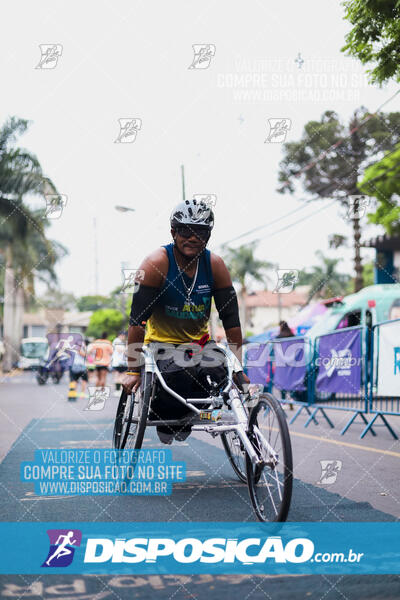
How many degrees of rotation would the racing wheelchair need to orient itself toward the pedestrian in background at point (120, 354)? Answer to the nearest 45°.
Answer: approximately 135° to its left

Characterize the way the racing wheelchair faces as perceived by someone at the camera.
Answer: facing the viewer and to the right of the viewer

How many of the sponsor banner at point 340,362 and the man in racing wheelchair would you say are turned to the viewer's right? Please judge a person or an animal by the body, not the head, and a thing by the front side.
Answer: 0

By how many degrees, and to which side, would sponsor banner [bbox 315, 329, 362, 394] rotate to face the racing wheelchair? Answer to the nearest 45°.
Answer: approximately 45° to its left

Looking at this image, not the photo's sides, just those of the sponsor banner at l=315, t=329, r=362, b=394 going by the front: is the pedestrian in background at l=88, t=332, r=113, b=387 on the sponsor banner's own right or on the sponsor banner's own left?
on the sponsor banner's own right

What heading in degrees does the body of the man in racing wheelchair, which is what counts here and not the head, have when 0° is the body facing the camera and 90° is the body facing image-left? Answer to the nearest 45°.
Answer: approximately 0°

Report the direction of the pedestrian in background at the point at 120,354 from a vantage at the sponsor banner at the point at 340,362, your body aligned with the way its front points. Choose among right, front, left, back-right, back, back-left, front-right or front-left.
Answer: right

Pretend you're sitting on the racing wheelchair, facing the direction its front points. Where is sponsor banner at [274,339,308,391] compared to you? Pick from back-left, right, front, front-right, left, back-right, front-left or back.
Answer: back-left

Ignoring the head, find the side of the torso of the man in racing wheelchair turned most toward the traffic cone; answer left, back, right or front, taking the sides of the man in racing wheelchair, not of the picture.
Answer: back

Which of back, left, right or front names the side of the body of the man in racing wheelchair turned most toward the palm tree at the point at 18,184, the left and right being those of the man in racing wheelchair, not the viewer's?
back

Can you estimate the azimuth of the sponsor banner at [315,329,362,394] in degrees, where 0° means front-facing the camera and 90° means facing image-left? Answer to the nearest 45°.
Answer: approximately 45°

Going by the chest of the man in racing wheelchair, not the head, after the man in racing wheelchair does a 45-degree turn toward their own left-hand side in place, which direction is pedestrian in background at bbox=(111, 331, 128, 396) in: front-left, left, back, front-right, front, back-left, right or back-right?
back-left
